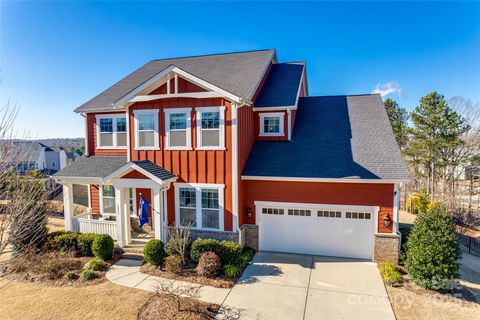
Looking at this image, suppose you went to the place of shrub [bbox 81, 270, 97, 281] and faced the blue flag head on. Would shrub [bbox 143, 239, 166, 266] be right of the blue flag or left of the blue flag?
right

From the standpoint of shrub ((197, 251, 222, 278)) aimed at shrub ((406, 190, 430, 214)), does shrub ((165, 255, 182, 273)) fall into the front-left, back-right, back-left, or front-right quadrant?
back-left

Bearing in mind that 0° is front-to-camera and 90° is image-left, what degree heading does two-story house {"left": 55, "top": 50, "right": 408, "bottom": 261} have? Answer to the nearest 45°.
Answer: approximately 0°
